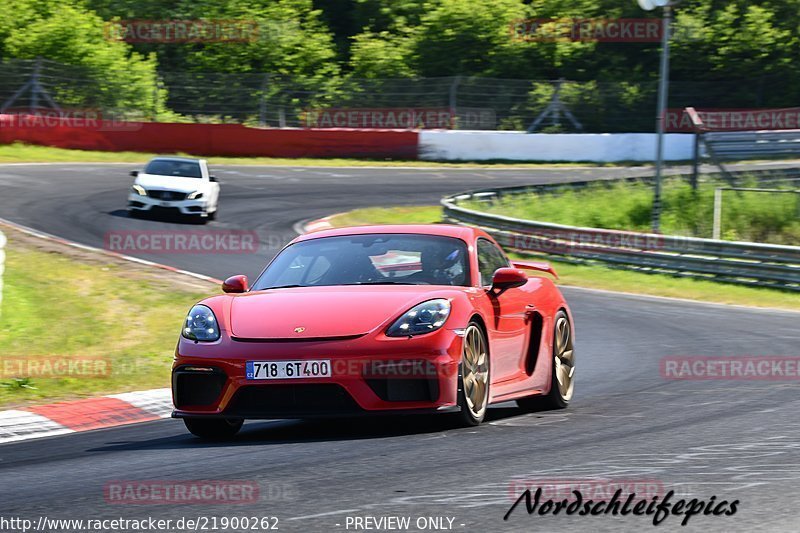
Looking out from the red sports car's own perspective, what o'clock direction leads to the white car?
The white car is roughly at 4 o'clock from the red sports car.

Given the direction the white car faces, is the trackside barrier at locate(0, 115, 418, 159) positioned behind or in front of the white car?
behind

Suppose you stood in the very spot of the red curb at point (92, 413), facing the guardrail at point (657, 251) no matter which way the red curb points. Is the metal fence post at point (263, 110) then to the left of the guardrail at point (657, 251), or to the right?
left

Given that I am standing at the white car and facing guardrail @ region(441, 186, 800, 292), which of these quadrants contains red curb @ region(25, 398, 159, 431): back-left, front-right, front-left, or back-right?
front-right

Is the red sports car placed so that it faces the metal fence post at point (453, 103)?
no

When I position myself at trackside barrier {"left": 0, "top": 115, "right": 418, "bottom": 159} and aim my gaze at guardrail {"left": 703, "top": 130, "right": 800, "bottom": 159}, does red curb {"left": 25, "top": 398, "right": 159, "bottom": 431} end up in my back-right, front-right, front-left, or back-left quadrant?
front-right

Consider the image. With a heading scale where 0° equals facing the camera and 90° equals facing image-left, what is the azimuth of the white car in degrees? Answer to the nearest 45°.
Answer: approximately 0°

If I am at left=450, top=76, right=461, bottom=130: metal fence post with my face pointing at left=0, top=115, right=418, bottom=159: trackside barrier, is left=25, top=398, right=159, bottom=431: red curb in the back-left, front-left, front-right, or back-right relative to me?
front-left

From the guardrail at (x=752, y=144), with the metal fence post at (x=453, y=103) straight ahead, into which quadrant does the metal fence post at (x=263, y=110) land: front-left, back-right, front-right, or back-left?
front-left

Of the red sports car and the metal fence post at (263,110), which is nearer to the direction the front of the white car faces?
the red sports car

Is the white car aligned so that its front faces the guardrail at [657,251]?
no

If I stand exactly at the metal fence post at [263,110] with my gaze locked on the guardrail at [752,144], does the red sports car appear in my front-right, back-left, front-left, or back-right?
front-right

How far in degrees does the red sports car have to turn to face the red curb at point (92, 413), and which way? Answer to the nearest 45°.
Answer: approximately 90° to its right

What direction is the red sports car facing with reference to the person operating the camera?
facing the viewer and to the left of the viewer

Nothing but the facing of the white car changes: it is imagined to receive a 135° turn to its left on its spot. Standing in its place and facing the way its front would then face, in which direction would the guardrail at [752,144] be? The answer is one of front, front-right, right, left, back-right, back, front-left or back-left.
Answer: front-right

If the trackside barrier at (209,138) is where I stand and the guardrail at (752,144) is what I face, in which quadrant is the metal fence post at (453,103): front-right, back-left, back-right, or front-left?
front-left

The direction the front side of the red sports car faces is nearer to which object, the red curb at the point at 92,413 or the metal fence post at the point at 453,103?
the red curb

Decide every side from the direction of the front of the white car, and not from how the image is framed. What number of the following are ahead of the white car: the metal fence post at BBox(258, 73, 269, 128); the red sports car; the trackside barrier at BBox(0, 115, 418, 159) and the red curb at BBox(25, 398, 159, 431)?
2

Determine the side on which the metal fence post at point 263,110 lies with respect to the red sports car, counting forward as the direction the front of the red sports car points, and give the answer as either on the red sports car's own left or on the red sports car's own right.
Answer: on the red sports car's own right

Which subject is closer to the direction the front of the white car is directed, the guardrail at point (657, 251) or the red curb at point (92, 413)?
the red curb

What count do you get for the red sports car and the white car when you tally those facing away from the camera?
0
